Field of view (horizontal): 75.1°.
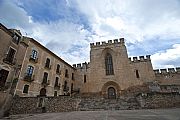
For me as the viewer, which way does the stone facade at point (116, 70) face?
facing the viewer

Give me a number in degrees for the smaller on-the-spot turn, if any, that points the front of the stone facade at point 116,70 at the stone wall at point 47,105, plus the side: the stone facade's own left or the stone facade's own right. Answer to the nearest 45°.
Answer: approximately 45° to the stone facade's own right

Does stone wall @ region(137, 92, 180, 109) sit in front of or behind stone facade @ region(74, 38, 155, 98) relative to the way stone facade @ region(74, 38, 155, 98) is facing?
in front

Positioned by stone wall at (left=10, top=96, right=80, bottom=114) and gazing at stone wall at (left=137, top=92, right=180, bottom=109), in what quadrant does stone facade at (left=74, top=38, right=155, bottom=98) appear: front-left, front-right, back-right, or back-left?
front-left

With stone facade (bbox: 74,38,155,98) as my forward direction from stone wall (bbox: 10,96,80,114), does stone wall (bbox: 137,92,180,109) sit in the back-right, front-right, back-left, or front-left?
front-right

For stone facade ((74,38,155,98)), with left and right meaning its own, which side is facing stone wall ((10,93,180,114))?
front
